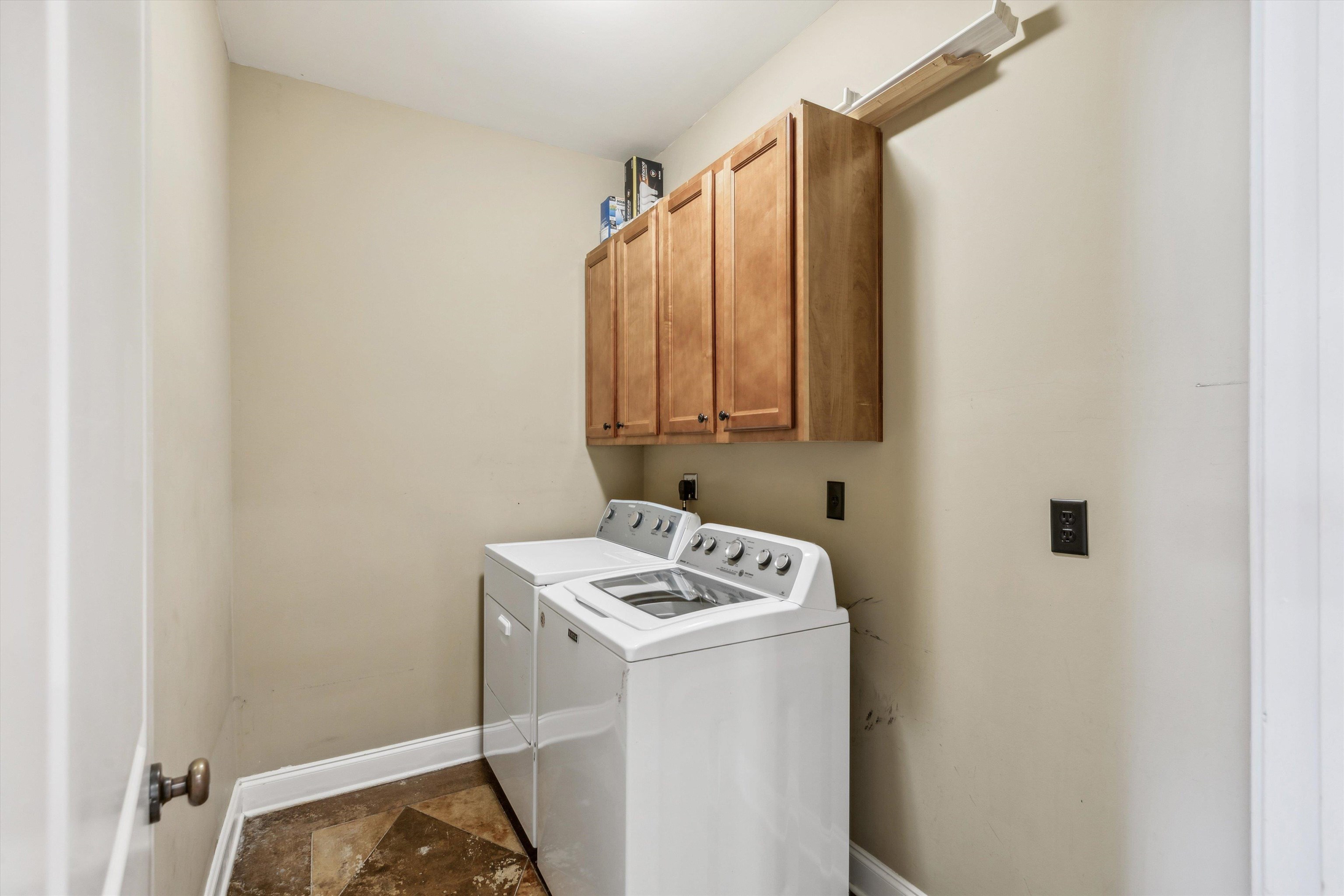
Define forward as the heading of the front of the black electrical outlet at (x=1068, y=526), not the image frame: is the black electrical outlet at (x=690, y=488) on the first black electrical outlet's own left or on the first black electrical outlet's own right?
on the first black electrical outlet's own right

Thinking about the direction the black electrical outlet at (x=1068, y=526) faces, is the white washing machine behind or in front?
in front

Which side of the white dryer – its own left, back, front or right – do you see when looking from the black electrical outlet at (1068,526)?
left

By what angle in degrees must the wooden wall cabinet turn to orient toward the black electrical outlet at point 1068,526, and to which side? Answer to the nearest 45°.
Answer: approximately 90° to its left

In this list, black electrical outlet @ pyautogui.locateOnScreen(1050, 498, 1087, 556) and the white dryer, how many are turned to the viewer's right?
0

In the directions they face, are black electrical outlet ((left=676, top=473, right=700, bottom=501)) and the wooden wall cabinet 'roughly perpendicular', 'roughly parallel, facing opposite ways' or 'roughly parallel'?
roughly parallel

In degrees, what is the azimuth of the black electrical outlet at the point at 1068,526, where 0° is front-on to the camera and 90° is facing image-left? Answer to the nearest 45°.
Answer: approximately 45°

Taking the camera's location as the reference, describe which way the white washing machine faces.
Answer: facing the viewer and to the left of the viewer

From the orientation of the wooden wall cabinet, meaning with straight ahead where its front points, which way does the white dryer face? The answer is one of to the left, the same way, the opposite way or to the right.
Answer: the same way

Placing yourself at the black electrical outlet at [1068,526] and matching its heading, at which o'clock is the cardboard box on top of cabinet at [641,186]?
The cardboard box on top of cabinet is roughly at 2 o'clock from the black electrical outlet.

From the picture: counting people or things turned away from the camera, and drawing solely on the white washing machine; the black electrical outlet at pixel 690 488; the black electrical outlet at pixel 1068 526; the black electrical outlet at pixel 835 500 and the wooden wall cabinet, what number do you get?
0

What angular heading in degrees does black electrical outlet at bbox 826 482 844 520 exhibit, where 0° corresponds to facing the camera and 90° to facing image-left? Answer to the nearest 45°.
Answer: approximately 45°

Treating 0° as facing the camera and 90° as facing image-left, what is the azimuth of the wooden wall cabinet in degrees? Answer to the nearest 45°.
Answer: approximately 45°

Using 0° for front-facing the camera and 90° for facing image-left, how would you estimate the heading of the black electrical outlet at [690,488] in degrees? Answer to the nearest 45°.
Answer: approximately 45°
